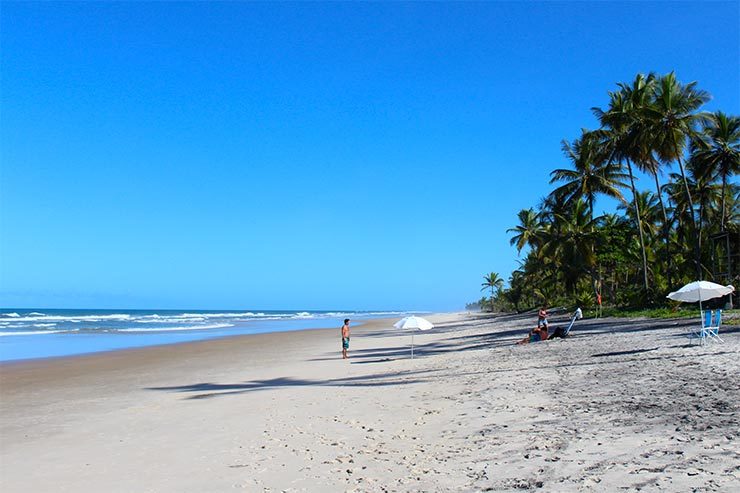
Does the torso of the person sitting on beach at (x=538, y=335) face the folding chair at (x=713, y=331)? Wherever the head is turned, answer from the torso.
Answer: no

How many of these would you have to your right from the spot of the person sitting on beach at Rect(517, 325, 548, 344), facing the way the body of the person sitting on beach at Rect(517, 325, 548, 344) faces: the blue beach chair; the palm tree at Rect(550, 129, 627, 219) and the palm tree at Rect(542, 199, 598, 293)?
2

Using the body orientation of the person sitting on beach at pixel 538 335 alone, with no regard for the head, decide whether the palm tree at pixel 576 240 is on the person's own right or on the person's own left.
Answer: on the person's own right

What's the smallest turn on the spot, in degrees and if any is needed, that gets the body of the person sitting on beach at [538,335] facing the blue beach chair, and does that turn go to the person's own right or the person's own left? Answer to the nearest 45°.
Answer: approximately 135° to the person's own left

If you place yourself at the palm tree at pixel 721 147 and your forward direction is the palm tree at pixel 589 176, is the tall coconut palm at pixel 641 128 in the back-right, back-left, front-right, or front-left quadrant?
front-left

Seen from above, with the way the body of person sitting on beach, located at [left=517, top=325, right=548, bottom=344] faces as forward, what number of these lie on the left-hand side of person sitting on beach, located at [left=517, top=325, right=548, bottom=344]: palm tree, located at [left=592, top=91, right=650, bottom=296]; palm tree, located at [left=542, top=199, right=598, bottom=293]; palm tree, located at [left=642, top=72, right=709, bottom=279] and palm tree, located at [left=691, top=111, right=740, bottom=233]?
0

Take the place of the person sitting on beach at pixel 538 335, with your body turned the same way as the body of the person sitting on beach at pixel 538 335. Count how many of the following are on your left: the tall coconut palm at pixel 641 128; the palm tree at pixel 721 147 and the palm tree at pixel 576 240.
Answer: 0

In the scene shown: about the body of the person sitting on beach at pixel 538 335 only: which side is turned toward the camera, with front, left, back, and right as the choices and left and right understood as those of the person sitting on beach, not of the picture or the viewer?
left

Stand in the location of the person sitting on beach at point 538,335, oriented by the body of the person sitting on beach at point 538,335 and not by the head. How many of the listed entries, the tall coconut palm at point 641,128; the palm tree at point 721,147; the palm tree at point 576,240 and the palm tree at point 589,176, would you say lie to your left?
0

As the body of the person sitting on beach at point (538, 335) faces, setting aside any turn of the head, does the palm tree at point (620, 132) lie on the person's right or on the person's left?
on the person's right

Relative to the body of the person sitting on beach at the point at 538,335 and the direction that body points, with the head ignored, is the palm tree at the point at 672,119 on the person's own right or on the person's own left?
on the person's own right
